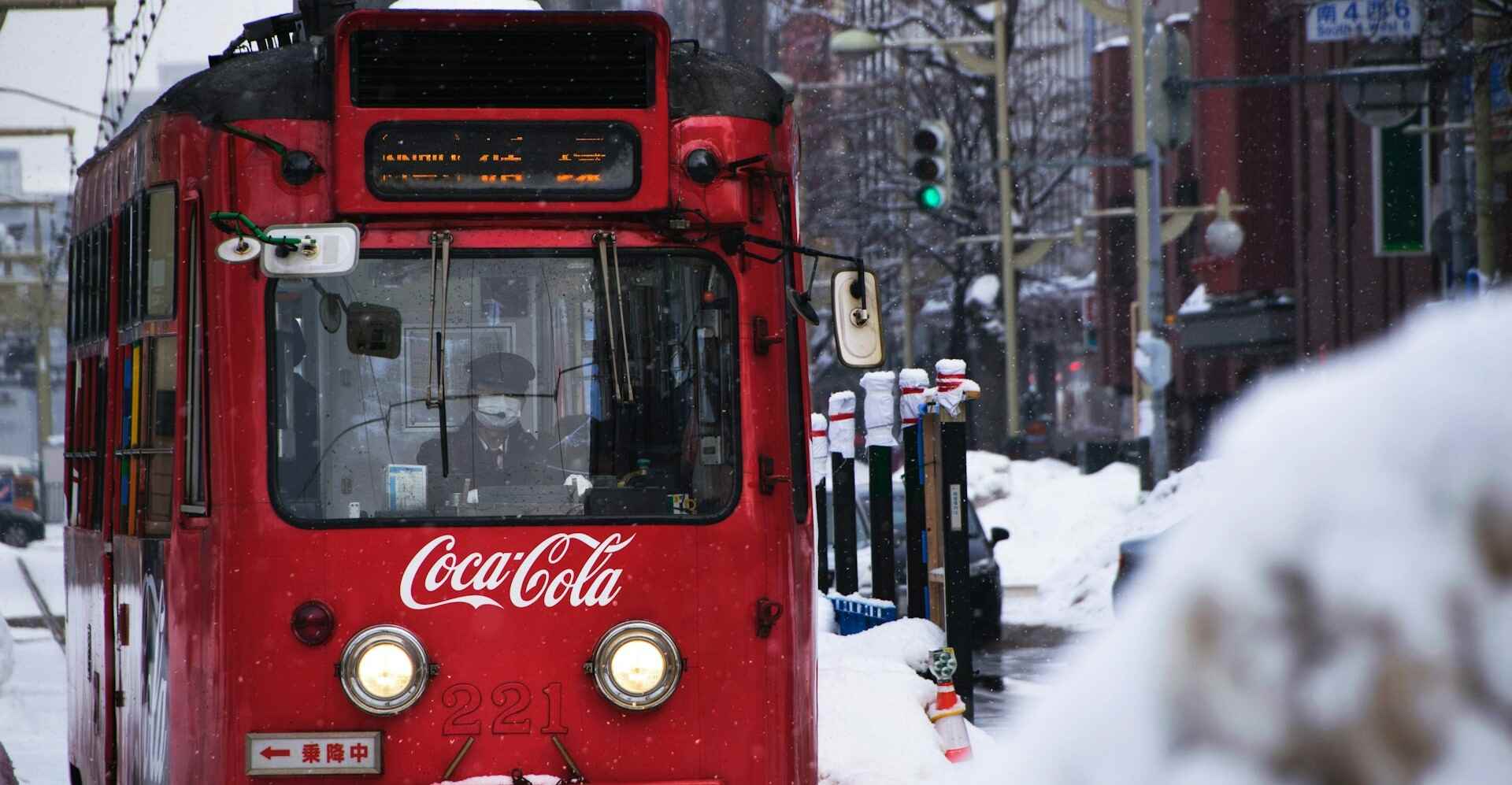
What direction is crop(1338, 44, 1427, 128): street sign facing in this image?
away from the camera

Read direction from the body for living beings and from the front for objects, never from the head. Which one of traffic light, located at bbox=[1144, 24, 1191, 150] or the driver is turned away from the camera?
the traffic light

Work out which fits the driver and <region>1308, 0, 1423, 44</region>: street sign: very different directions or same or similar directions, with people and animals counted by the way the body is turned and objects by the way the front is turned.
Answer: same or similar directions

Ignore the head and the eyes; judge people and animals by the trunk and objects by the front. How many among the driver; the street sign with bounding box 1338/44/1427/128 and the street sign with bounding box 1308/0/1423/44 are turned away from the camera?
1

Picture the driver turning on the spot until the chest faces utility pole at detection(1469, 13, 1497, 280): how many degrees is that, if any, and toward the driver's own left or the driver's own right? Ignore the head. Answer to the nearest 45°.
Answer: approximately 135° to the driver's own left

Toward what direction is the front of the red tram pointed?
toward the camera

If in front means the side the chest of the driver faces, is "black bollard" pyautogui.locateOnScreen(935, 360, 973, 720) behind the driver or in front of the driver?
behind

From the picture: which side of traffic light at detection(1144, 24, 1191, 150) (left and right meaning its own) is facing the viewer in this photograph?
back

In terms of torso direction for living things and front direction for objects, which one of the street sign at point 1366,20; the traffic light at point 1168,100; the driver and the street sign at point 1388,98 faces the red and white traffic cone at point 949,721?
the street sign at point 1366,20

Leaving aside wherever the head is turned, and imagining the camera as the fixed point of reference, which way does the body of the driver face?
toward the camera

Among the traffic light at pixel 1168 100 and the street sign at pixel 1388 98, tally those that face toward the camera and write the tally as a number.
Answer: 0

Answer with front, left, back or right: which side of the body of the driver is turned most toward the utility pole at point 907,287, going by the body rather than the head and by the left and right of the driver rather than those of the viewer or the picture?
back

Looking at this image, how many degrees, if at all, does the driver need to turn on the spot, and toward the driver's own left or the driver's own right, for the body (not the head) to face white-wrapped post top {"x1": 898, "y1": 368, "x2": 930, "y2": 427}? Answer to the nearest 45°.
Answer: approximately 135° to the driver's own left

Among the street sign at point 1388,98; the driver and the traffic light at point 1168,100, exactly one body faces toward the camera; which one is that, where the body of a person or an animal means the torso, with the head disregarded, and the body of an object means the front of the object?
the driver
